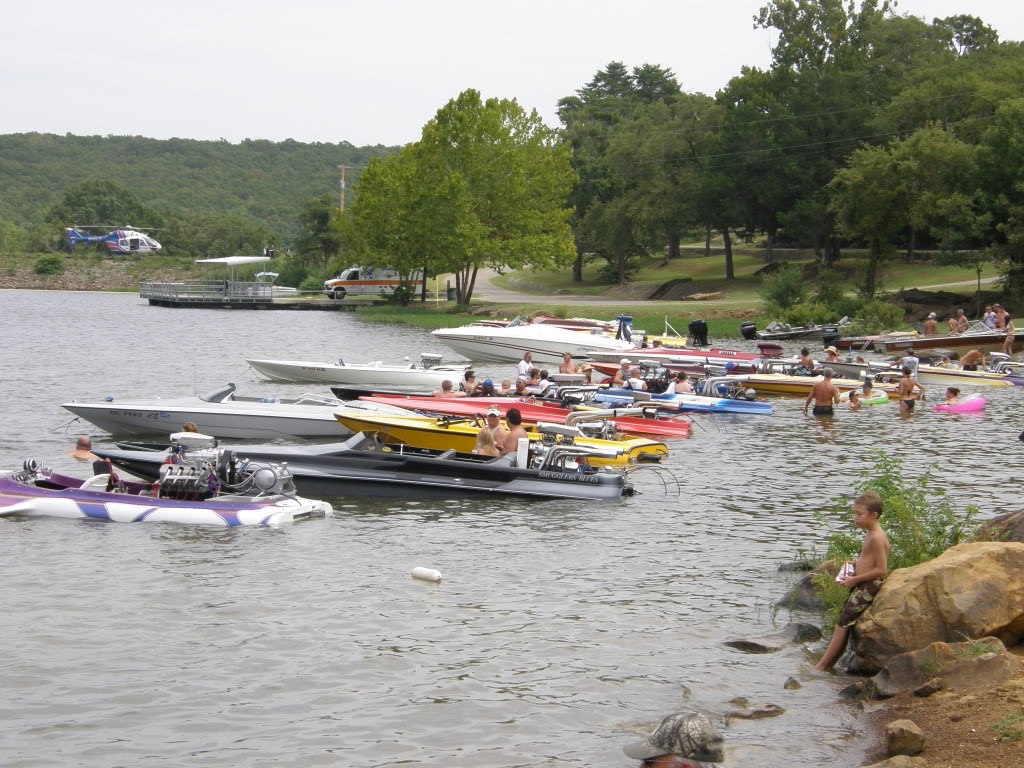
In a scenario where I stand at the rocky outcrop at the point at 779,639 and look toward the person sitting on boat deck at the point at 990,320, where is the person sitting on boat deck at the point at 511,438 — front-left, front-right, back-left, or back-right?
front-left

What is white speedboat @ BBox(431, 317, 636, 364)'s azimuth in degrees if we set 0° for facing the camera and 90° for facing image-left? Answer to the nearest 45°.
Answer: approximately 90°

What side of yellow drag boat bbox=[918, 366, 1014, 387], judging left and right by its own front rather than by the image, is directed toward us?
left

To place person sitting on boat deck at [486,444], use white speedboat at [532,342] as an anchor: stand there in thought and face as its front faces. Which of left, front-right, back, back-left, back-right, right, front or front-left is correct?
left

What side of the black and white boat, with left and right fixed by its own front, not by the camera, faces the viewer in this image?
left

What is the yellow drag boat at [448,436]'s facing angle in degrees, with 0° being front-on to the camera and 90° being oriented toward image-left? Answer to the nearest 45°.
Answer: approximately 90°

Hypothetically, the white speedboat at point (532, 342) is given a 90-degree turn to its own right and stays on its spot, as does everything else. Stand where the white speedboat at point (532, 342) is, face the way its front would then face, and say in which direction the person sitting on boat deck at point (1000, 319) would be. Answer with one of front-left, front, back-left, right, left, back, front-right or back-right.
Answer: right

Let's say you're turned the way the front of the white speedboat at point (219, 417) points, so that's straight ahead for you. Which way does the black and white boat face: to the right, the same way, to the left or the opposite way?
the same way

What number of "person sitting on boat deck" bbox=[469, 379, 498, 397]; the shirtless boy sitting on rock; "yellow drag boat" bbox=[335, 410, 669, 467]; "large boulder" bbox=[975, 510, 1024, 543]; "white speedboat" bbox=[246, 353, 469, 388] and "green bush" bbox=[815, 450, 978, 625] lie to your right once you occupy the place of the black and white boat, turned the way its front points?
3

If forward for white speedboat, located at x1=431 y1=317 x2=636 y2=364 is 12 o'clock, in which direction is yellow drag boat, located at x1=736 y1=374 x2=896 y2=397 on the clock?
The yellow drag boat is roughly at 8 o'clock from the white speedboat.
